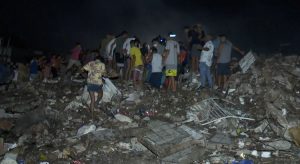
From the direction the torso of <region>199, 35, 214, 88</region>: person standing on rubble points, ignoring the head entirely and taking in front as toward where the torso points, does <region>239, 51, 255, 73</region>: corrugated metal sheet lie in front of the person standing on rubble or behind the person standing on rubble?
behind

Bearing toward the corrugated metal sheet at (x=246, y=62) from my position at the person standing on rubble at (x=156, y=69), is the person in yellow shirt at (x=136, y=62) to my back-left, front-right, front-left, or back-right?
back-left

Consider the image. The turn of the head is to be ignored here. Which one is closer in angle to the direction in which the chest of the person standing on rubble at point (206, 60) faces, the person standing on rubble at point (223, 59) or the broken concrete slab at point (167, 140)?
the broken concrete slab

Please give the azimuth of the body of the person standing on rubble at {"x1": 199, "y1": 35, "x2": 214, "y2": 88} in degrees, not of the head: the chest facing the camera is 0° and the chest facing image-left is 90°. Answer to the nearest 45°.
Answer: approximately 45°

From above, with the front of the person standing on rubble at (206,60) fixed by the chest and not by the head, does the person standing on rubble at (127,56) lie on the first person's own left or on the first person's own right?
on the first person's own right
